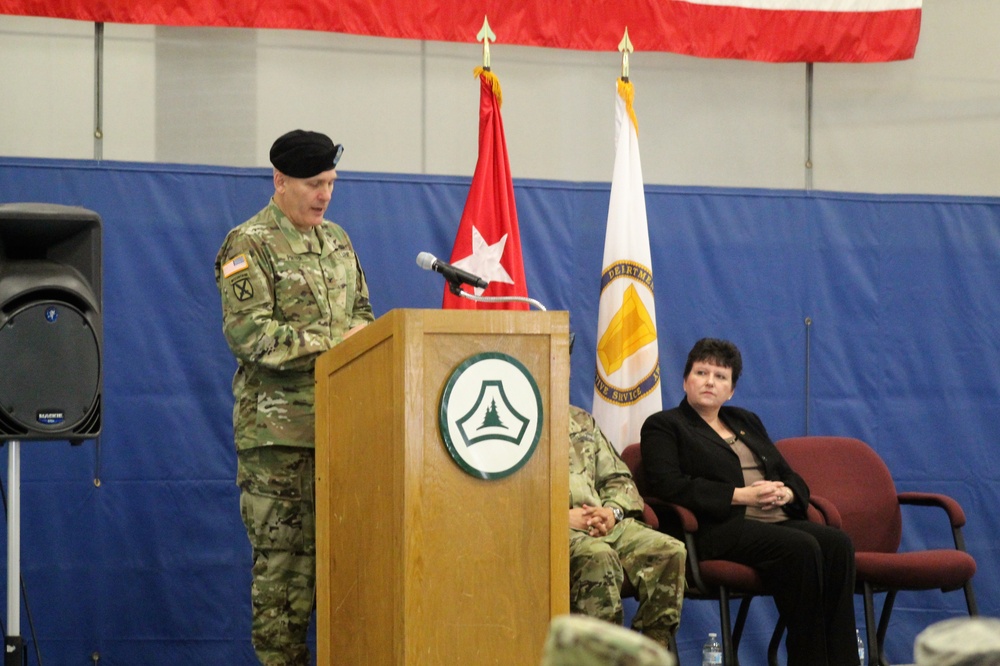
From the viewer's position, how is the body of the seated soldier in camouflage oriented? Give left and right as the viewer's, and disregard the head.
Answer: facing the viewer and to the right of the viewer

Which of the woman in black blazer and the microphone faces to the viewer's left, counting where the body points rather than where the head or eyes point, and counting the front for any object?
the microphone

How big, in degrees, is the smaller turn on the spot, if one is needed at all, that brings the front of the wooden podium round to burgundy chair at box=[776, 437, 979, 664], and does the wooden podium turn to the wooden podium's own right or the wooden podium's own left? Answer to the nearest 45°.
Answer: approximately 90° to the wooden podium's own left

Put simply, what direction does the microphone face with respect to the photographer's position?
facing to the left of the viewer

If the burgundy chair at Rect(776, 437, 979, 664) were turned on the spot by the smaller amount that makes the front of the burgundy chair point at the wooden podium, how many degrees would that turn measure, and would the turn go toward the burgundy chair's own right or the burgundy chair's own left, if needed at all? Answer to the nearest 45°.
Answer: approximately 45° to the burgundy chair's own right

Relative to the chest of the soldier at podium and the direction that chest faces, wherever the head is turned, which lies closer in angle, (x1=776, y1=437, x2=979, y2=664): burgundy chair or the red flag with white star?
the burgundy chair

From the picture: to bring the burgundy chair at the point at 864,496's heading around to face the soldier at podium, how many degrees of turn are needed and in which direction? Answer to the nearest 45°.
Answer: approximately 90° to its right

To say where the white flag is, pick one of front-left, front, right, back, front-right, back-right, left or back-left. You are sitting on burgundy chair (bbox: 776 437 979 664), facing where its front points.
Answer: back-right

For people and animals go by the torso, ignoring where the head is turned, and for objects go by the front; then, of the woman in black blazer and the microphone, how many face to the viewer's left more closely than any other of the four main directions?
1
